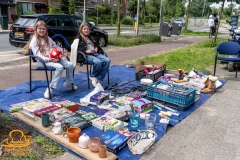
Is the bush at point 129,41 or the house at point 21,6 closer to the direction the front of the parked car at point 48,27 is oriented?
the bush

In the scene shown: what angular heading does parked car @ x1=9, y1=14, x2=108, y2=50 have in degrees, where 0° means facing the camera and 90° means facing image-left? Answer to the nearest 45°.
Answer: approximately 225°
